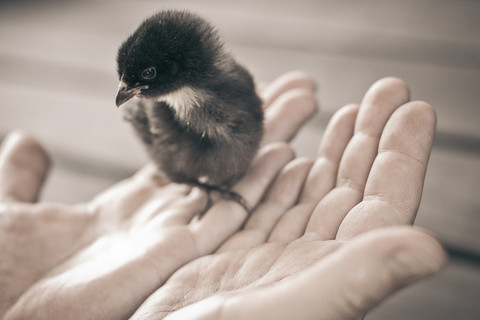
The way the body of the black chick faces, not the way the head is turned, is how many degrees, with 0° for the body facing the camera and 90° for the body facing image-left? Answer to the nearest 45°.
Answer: approximately 45°
